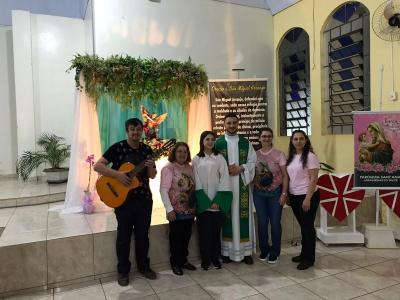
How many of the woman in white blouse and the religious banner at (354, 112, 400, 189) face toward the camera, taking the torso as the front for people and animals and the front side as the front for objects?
2

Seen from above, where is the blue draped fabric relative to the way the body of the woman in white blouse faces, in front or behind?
behind

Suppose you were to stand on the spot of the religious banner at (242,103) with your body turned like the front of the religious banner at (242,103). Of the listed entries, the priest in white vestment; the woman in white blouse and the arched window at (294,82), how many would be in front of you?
2

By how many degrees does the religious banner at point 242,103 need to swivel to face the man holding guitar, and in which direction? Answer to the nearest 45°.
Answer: approximately 45° to its right

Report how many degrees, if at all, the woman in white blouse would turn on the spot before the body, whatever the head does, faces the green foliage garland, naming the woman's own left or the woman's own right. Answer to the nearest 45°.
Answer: approximately 135° to the woman's own right

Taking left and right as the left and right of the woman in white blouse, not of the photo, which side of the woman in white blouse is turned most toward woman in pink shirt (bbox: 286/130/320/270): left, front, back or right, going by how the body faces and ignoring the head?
left

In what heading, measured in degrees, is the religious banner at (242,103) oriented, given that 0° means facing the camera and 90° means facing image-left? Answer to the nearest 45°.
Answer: approximately 0°

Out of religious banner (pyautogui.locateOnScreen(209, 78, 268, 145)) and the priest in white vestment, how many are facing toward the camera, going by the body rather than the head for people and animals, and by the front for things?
2
